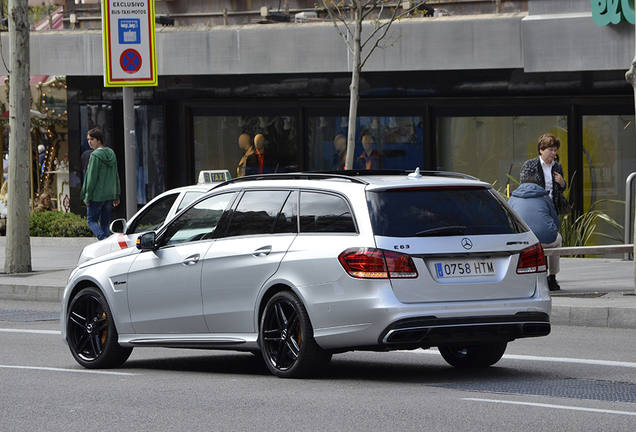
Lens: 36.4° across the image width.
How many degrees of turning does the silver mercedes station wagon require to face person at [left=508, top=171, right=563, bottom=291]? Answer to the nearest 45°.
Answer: approximately 90° to its right

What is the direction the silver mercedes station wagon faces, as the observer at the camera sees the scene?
facing away from the viewer and to the left of the viewer

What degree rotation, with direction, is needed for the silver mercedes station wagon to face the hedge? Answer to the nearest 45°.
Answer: approximately 45° to its right

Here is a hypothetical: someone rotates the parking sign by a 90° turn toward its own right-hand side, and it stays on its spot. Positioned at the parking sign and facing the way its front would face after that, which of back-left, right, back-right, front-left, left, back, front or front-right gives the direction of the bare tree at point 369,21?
back-right

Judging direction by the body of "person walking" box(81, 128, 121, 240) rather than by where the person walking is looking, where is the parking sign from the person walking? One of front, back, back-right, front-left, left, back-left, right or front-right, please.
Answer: back-left
